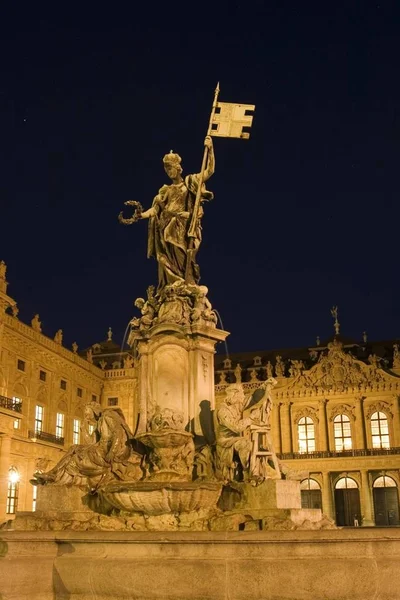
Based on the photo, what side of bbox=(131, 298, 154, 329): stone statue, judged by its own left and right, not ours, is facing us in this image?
left

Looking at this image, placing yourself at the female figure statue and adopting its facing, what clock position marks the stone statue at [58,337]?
The stone statue is roughly at 4 o'clock from the female figure statue.

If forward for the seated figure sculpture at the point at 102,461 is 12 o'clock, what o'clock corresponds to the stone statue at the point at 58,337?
The stone statue is roughly at 3 o'clock from the seated figure sculpture.

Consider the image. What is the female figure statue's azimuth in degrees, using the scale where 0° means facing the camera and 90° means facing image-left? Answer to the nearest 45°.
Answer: approximately 45°

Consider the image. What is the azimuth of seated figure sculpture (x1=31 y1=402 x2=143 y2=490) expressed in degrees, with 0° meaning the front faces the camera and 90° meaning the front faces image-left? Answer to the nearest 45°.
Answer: approximately 90°

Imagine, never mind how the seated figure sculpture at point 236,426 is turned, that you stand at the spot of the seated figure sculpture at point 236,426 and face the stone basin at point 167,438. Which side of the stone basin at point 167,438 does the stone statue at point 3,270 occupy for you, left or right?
right

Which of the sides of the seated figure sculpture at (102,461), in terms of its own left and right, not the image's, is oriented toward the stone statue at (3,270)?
right

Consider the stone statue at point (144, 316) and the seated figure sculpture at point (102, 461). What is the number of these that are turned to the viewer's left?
2
